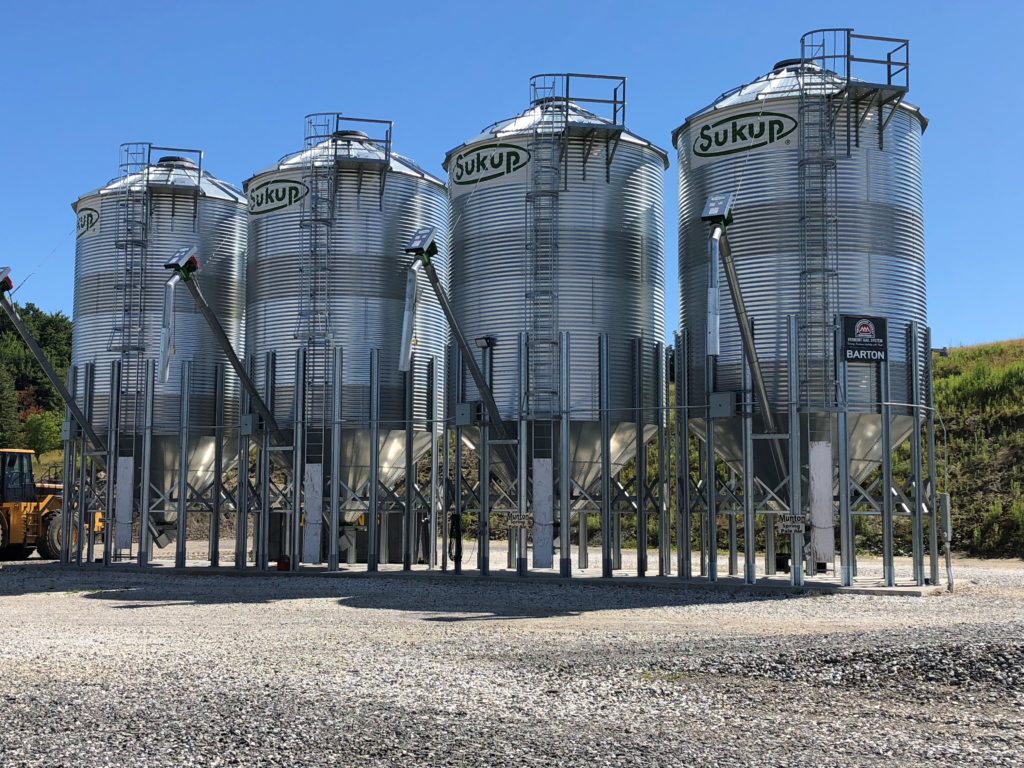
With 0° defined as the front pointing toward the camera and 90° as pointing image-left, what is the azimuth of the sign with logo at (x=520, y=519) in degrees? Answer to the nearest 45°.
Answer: approximately 0°

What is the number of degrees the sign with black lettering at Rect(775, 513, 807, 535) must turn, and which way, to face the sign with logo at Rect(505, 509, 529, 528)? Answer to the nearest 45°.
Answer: approximately 90° to its right

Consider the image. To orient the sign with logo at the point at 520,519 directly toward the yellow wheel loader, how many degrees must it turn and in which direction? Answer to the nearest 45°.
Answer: approximately 135° to its right

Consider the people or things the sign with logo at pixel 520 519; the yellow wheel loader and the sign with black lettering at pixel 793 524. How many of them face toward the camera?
2

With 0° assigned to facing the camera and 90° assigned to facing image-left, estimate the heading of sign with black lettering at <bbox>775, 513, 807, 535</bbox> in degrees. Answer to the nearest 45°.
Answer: approximately 0°

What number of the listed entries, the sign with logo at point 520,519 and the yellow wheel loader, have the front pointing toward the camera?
1

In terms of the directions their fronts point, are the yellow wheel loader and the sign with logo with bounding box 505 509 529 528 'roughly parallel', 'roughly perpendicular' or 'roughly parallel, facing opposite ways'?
roughly perpendicular
